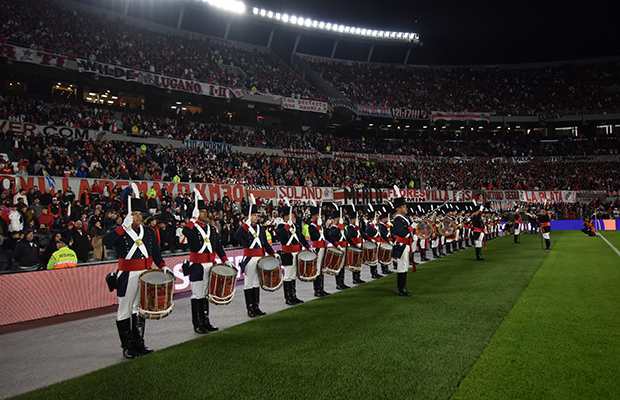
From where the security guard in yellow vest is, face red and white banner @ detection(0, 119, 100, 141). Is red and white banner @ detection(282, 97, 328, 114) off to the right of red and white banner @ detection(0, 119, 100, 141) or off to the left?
right

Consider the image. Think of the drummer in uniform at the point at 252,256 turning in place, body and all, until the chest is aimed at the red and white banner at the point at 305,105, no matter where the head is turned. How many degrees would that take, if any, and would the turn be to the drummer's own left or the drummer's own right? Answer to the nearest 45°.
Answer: approximately 135° to the drummer's own left

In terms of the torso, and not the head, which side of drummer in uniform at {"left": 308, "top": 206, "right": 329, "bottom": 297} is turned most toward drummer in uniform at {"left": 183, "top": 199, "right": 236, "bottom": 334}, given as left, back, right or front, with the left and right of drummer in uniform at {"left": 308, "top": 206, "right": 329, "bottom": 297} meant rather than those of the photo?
right

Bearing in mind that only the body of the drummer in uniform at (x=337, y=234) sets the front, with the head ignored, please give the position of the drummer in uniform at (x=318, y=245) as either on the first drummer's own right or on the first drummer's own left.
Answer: on the first drummer's own right

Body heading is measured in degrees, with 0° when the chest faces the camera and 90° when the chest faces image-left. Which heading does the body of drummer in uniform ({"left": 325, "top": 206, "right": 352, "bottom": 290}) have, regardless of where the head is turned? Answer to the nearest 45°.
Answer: approximately 315°

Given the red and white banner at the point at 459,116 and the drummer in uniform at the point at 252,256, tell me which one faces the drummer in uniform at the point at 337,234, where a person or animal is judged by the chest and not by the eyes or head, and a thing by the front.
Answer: the red and white banner

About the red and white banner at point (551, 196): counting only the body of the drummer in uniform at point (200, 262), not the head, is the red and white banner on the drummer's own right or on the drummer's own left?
on the drummer's own left

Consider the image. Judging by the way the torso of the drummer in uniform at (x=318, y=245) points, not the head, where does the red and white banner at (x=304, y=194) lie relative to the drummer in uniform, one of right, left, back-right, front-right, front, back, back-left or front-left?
back-left

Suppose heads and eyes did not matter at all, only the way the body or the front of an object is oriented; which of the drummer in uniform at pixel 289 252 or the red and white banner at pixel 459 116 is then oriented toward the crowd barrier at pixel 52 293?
the red and white banner

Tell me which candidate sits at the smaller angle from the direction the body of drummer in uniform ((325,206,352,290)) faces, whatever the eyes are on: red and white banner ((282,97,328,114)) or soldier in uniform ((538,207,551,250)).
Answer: the soldier in uniform

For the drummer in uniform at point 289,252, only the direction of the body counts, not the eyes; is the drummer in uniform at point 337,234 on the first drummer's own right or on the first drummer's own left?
on the first drummer's own left

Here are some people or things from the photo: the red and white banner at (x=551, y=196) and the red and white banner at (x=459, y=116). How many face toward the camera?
2
